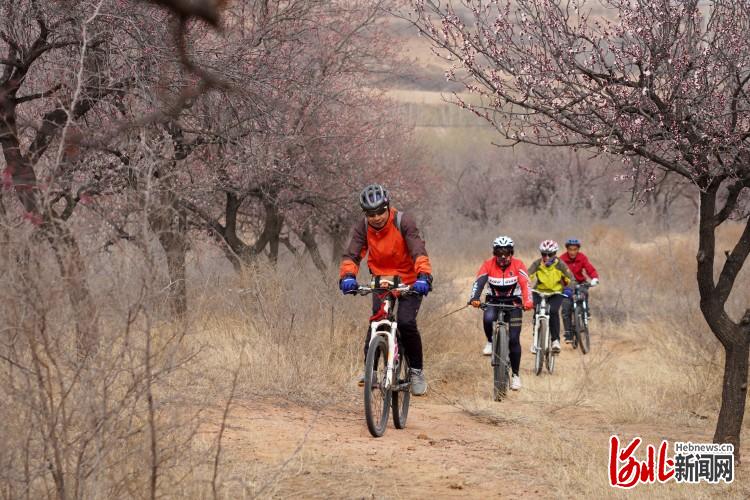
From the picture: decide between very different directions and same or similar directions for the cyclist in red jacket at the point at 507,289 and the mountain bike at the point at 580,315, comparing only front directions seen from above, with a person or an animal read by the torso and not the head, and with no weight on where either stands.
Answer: same or similar directions

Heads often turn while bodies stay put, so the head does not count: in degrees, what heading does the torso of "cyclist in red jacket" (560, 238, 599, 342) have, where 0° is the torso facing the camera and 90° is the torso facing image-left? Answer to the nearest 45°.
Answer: approximately 0°

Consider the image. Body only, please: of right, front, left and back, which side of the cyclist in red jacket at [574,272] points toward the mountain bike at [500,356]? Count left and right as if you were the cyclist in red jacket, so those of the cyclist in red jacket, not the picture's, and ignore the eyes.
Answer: front

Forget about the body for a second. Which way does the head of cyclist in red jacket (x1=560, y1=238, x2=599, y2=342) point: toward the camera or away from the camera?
toward the camera

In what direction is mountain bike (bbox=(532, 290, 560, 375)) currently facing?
toward the camera

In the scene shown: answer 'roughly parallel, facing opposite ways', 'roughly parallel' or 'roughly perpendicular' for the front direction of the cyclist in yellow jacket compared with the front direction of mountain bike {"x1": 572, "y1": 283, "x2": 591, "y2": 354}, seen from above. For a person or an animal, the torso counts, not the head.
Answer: roughly parallel

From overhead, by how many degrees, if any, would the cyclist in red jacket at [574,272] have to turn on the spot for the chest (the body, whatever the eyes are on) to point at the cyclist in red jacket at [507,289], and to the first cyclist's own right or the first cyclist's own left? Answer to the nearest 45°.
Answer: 0° — they already face them

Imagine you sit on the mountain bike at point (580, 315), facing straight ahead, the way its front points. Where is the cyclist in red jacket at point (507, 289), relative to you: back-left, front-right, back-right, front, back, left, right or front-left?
front

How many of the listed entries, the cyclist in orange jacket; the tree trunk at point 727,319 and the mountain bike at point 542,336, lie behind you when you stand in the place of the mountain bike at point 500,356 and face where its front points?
1

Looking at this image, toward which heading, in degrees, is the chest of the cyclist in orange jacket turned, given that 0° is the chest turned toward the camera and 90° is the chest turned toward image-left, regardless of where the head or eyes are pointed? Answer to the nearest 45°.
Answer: approximately 0°
